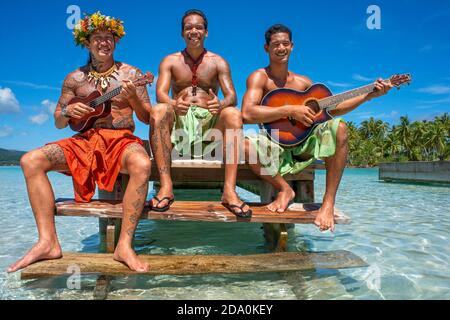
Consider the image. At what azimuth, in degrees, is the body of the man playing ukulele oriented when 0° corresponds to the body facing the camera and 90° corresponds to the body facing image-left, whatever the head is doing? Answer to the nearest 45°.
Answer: approximately 0°

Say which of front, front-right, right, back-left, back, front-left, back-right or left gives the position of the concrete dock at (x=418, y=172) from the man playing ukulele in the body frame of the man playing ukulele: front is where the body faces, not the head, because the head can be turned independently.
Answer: back-left

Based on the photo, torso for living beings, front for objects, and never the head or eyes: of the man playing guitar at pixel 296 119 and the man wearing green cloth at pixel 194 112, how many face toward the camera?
2

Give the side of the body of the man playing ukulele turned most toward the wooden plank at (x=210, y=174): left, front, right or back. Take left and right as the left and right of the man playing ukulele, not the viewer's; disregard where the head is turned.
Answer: left

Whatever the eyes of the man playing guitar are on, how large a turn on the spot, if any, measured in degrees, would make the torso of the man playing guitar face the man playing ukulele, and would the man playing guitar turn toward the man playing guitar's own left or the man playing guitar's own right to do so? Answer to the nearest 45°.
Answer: approximately 90° to the man playing guitar's own right

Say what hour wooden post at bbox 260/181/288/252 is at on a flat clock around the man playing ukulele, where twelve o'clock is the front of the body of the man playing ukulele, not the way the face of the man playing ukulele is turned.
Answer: The wooden post is roughly at 9 o'clock from the man playing ukulele.

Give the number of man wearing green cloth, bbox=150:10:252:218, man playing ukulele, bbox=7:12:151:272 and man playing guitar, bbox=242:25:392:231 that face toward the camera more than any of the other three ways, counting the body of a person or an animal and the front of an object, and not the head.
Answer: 3

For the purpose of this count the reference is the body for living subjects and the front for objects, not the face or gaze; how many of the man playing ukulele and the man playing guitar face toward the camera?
2

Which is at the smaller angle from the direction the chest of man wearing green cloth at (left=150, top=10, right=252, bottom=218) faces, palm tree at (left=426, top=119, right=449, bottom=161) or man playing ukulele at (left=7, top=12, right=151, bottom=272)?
the man playing ukulele

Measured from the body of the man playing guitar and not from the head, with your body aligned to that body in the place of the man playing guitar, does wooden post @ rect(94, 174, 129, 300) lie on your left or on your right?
on your right

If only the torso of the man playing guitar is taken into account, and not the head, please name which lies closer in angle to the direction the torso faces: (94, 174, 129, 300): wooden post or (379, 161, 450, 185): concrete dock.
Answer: the wooden post
